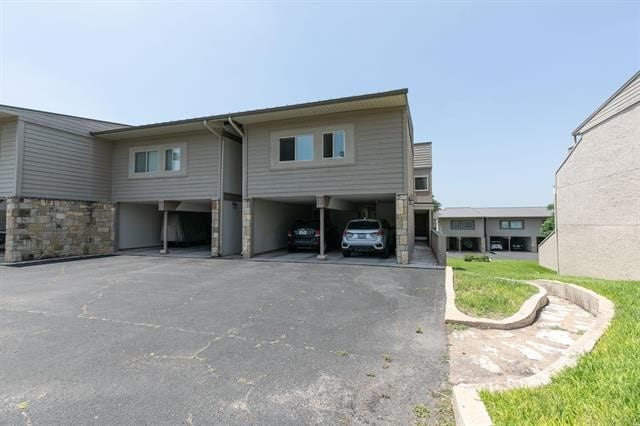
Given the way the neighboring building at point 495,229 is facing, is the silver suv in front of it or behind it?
in front

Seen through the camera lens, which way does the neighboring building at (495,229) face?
facing the viewer

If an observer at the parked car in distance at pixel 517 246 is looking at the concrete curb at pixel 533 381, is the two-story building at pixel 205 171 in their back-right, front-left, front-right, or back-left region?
front-right

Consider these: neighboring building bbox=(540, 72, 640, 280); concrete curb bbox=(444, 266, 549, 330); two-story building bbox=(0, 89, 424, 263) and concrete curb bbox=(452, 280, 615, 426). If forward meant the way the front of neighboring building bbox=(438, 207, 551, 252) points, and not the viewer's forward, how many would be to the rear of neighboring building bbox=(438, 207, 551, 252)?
0

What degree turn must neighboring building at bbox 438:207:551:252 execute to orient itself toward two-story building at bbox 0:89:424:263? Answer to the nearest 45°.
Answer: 0° — it already faces it

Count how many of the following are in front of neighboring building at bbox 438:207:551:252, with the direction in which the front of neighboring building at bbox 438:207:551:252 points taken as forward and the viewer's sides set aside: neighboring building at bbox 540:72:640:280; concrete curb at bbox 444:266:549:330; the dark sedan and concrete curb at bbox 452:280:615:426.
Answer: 4

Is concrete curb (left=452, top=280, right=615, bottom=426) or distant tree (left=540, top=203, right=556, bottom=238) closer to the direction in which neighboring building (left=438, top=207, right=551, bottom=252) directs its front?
the concrete curb

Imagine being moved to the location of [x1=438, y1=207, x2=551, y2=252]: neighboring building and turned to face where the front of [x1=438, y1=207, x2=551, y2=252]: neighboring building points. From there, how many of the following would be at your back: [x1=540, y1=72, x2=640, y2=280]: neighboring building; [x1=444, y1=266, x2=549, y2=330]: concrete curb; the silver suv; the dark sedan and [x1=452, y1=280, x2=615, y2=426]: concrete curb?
0

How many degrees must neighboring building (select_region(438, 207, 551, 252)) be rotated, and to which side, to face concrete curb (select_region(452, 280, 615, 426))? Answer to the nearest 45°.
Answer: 0° — it already faces it

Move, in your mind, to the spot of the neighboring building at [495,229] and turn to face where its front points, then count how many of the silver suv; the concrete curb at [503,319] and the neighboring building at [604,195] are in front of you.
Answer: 3

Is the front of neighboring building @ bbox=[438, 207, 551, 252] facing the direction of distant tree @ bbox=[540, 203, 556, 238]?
no

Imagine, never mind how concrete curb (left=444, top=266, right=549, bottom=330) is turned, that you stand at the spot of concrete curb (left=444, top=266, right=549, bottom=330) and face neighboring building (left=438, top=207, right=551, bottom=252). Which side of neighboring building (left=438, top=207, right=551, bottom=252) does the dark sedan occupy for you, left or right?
left

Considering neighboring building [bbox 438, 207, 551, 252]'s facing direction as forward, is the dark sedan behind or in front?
in front

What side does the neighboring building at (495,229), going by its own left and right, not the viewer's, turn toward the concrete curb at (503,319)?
front
